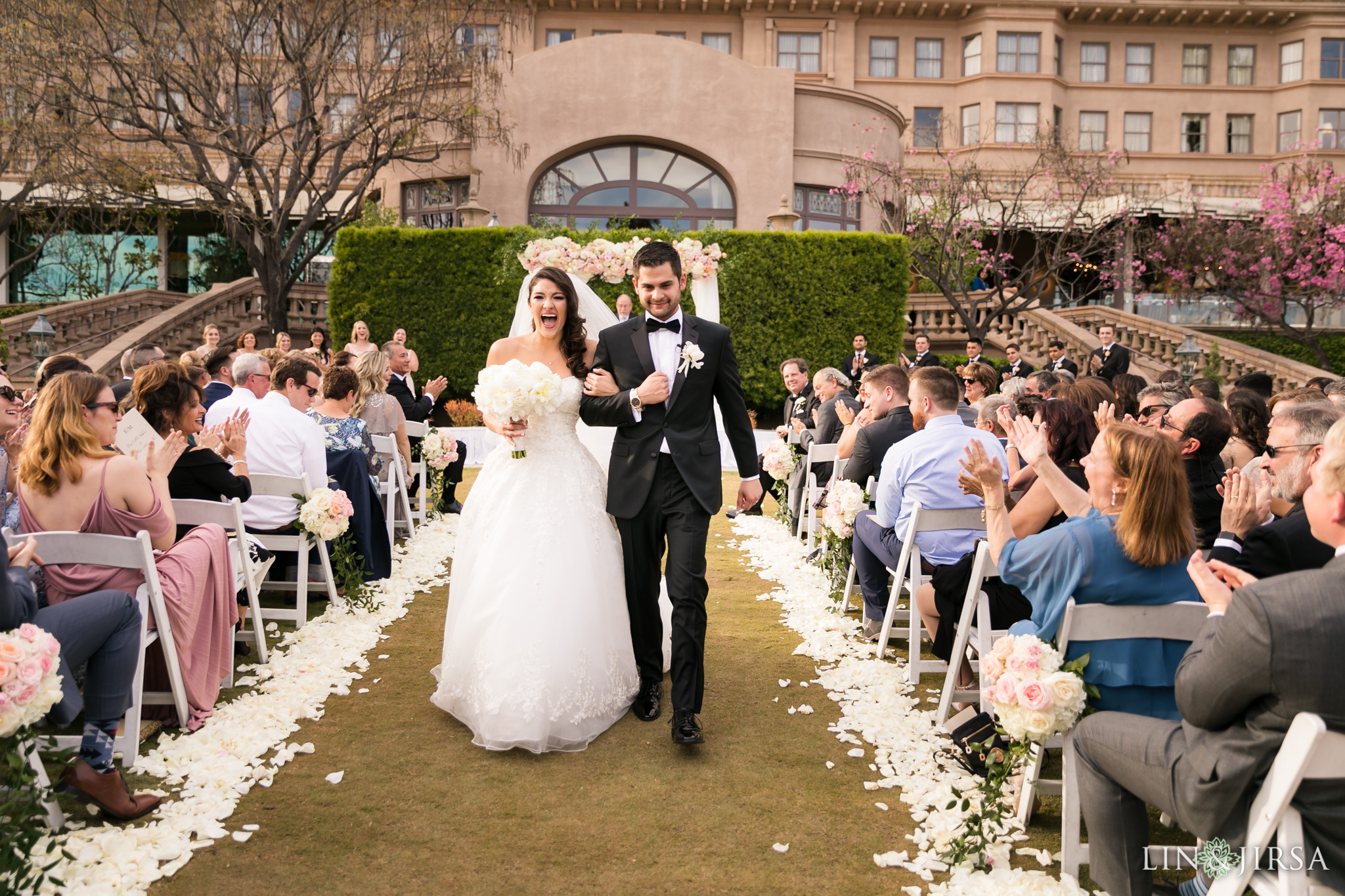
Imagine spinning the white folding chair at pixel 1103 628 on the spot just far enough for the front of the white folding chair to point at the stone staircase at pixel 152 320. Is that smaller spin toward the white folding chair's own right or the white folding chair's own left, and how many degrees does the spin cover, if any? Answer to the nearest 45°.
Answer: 0° — it already faces it

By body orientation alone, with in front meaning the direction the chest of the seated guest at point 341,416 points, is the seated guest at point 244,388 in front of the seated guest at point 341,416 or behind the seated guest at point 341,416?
behind

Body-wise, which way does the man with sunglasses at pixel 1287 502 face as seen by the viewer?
to the viewer's left

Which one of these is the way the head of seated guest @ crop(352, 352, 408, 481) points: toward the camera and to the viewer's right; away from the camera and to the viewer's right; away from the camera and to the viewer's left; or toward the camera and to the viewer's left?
away from the camera and to the viewer's right

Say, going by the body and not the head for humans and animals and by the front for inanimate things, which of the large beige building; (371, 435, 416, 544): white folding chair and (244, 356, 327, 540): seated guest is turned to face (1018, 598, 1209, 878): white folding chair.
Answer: the large beige building

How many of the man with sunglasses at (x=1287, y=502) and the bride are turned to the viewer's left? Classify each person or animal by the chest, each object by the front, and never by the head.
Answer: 1

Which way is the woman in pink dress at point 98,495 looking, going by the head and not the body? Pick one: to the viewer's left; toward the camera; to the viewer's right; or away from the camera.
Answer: to the viewer's right

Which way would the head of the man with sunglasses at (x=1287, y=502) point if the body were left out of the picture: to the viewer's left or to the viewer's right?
to the viewer's left

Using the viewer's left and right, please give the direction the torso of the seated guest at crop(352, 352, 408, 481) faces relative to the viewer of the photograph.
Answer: facing away from the viewer and to the right of the viewer

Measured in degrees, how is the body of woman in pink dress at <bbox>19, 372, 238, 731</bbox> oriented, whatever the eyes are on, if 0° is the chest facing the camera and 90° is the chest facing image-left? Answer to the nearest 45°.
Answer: approximately 225°
